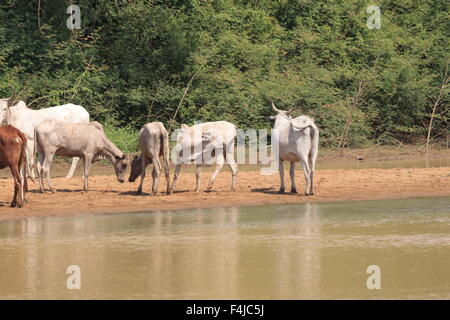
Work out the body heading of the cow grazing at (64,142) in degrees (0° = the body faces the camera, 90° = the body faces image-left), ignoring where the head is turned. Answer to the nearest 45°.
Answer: approximately 270°

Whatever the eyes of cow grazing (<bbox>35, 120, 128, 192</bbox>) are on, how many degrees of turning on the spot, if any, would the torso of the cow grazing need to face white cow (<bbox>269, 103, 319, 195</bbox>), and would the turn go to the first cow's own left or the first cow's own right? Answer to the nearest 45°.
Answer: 0° — it already faces it

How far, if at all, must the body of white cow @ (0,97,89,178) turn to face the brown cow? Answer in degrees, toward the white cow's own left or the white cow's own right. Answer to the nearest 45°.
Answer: approximately 90° to the white cow's own left

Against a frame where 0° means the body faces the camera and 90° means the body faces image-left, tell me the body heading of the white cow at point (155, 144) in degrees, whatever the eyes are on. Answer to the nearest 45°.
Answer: approximately 135°

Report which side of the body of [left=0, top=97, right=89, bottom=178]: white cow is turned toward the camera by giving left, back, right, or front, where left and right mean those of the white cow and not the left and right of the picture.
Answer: left

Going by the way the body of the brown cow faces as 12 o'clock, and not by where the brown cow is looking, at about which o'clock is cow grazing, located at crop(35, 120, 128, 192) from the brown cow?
The cow grazing is roughly at 4 o'clock from the brown cow.

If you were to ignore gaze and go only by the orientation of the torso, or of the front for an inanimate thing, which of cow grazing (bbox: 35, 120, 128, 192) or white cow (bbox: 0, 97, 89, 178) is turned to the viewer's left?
the white cow

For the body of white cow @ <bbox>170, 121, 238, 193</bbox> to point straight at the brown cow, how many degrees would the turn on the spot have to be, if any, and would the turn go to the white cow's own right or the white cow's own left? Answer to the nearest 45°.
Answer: approximately 45° to the white cow's own left

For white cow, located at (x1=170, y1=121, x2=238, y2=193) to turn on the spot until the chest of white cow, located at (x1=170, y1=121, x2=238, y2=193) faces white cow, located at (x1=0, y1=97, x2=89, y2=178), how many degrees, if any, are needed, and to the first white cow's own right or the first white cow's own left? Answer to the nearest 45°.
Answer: approximately 45° to the first white cow's own right

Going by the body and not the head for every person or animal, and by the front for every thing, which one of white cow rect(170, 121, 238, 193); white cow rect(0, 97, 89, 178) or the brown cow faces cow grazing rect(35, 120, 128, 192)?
white cow rect(170, 121, 238, 193)

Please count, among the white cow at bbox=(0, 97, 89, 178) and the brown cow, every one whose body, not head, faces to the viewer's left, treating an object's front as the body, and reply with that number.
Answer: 2

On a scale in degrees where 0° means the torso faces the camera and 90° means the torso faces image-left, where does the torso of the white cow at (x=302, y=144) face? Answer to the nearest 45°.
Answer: approximately 135°

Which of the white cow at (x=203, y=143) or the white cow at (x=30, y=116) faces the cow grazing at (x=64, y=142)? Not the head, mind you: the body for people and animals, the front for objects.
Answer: the white cow at (x=203, y=143)

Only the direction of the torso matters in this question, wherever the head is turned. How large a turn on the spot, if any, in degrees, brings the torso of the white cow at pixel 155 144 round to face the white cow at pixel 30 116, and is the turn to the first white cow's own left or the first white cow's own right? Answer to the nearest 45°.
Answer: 0° — it already faces it

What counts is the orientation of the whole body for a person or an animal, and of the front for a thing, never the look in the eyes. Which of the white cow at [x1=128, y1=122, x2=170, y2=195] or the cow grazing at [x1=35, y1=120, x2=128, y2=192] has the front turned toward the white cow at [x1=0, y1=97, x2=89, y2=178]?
the white cow at [x1=128, y1=122, x2=170, y2=195]

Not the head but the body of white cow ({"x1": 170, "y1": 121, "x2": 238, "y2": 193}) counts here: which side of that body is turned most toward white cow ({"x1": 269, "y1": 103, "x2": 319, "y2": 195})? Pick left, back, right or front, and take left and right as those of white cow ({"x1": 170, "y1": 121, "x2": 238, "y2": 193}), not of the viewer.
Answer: back
